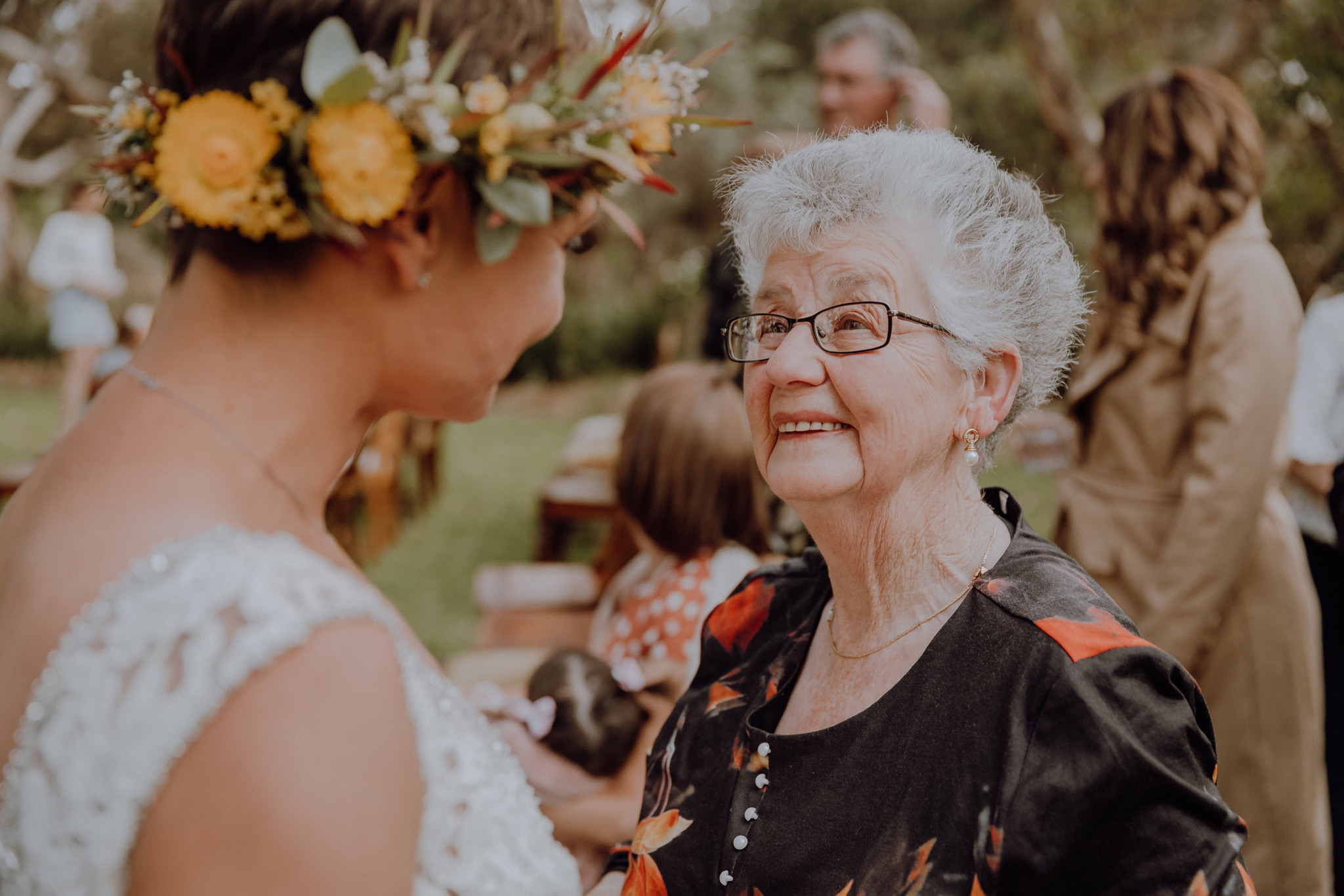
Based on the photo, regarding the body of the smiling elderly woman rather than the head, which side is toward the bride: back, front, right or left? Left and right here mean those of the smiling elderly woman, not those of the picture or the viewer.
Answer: front

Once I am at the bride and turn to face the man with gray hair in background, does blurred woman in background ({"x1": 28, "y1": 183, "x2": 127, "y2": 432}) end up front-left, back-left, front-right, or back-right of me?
front-left

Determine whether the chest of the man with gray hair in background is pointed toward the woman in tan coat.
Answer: no

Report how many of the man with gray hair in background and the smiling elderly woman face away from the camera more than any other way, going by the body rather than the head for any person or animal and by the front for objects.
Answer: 0

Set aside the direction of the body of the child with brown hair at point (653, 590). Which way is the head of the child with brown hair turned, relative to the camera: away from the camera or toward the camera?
away from the camera

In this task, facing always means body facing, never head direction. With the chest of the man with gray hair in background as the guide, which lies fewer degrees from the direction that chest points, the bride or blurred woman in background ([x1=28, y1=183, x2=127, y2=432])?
the bride

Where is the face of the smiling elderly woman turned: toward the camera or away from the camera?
toward the camera

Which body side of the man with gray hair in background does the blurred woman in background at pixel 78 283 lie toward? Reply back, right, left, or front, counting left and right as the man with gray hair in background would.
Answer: right

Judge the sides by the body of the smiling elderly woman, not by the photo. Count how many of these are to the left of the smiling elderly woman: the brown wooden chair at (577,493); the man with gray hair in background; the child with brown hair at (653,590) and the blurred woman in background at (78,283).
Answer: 0

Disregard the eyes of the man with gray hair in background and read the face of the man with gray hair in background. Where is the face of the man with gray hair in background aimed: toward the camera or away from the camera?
toward the camera

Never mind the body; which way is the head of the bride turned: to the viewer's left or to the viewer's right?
to the viewer's right

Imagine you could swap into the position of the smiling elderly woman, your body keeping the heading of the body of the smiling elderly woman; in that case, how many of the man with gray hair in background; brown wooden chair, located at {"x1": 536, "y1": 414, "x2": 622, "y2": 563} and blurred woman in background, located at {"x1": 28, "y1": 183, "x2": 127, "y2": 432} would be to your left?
0

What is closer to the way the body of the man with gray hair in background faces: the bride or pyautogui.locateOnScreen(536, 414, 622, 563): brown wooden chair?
the bride

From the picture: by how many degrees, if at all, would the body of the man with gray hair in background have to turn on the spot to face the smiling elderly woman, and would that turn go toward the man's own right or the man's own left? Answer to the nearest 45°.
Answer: approximately 45° to the man's own left

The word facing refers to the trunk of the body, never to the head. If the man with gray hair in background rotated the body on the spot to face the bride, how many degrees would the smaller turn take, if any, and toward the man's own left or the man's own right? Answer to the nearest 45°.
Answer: approximately 45° to the man's own left

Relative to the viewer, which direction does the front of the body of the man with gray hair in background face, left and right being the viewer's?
facing the viewer and to the left of the viewer

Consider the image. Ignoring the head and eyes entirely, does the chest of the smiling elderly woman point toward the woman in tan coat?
no

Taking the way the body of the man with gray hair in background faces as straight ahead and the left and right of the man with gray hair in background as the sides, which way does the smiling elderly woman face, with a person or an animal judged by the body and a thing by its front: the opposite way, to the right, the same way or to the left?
the same way

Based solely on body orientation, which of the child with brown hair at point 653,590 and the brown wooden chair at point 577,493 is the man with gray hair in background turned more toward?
the child with brown hair
